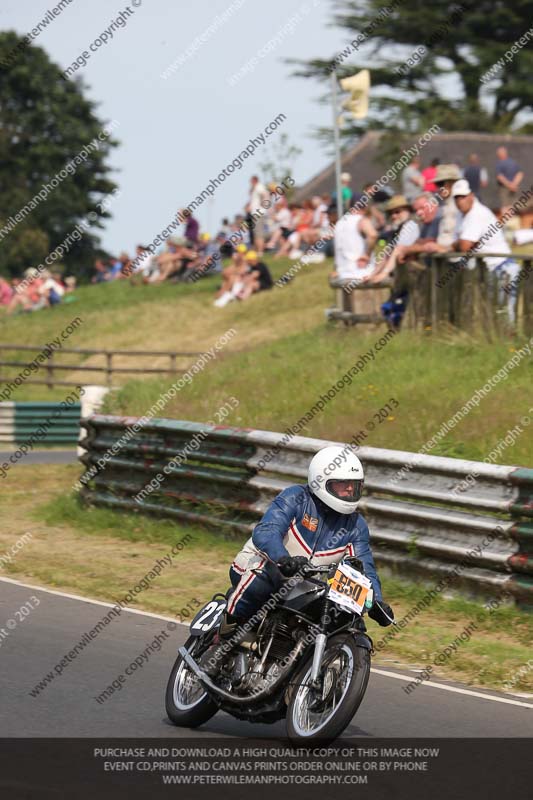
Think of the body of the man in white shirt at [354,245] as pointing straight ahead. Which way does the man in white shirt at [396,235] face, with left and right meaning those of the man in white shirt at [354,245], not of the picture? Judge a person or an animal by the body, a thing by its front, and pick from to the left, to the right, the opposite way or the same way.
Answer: the same way

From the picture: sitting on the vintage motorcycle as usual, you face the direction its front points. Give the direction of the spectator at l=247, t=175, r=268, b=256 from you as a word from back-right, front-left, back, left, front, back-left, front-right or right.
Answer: back-left

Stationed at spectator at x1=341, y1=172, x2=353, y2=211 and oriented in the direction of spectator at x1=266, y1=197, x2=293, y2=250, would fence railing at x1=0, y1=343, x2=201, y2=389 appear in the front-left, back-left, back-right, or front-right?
front-left

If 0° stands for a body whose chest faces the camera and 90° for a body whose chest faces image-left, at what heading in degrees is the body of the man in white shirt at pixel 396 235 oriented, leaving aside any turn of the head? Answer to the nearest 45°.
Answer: approximately 45°

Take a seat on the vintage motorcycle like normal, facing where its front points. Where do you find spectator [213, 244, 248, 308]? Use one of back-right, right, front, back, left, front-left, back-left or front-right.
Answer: back-left

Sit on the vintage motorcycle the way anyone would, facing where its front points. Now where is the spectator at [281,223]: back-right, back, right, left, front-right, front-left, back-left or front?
back-left

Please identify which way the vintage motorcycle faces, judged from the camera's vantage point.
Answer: facing the viewer and to the right of the viewer

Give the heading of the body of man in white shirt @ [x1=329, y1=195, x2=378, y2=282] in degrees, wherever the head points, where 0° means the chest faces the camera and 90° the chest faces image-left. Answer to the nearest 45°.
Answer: approximately 45°

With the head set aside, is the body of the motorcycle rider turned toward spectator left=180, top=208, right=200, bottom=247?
no

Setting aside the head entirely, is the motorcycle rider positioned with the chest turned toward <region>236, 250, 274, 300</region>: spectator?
no

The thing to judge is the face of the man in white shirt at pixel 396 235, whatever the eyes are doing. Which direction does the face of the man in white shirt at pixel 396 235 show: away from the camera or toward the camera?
toward the camera

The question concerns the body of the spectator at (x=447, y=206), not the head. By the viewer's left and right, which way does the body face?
facing to the left of the viewer

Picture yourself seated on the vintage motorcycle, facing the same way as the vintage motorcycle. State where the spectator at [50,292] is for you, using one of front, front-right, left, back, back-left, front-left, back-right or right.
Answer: back-left

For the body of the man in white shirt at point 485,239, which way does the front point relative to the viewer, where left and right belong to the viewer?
facing the viewer and to the left of the viewer

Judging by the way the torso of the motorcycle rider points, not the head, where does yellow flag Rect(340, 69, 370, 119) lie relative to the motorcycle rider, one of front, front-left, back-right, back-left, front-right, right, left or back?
back-left

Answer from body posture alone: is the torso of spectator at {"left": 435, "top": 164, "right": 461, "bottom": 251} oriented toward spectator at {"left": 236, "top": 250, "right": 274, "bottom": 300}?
no

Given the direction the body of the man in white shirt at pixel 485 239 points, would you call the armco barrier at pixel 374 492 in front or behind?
in front
